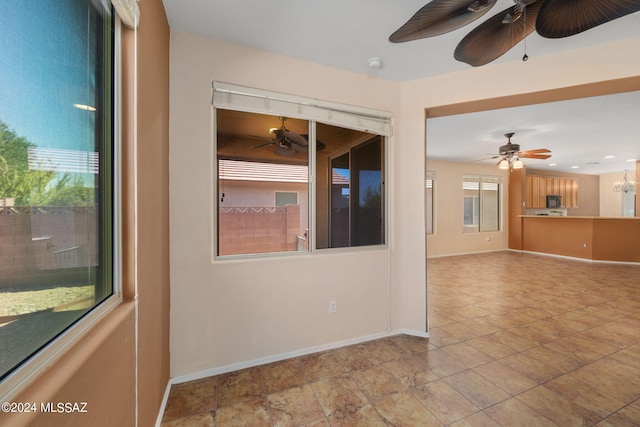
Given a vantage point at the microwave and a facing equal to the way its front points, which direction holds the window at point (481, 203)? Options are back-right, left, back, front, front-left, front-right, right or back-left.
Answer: front-right

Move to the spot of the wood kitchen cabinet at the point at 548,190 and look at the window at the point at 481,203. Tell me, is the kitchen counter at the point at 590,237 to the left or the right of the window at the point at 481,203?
left

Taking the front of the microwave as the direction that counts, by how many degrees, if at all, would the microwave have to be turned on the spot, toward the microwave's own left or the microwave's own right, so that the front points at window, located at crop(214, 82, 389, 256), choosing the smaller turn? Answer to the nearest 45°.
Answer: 0° — it already faces it

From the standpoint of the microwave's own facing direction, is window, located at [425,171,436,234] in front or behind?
in front

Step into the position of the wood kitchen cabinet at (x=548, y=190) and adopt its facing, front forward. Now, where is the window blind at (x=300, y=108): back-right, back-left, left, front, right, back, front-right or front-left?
front

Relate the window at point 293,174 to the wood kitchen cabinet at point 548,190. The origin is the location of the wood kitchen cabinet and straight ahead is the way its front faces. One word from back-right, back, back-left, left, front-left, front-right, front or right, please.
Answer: front

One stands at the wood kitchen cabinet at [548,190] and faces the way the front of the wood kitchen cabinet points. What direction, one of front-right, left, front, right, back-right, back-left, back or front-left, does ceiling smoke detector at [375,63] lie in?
front

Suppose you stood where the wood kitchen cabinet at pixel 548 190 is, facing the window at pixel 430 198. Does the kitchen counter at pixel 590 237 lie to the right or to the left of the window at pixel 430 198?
left

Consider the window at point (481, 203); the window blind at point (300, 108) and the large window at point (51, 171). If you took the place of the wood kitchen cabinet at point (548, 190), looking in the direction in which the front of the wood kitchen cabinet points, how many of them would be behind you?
0

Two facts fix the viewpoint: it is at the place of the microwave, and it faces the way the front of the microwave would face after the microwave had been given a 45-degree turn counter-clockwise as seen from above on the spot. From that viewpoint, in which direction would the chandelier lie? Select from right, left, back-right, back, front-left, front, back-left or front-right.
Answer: left

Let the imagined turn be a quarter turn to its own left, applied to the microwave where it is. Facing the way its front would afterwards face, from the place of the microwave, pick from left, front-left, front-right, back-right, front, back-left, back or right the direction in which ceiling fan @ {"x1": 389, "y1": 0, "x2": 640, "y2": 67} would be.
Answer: right

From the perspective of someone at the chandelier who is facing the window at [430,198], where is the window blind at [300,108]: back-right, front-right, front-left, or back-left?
front-left

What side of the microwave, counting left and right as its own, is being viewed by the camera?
front

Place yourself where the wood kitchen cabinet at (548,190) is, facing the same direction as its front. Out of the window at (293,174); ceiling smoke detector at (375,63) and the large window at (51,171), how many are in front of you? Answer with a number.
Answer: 3

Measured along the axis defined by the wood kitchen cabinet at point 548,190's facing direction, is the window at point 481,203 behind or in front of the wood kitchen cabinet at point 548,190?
in front

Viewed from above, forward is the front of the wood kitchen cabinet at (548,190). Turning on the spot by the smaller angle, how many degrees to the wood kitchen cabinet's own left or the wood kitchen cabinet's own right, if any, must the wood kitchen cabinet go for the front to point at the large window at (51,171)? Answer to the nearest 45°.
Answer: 0° — it already faces it

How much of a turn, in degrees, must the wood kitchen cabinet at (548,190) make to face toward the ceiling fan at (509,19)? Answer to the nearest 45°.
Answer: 0° — it already faces it
